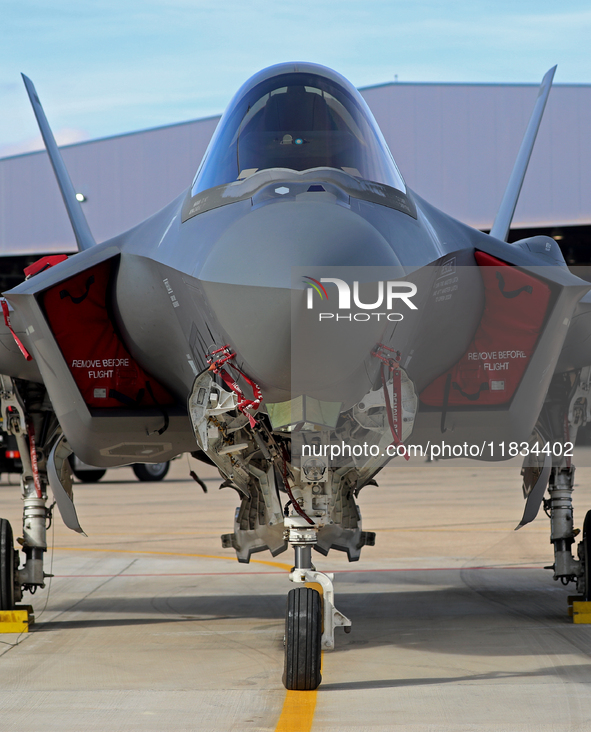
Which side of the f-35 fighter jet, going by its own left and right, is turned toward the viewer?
front

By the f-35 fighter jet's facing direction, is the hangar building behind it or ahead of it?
behind
